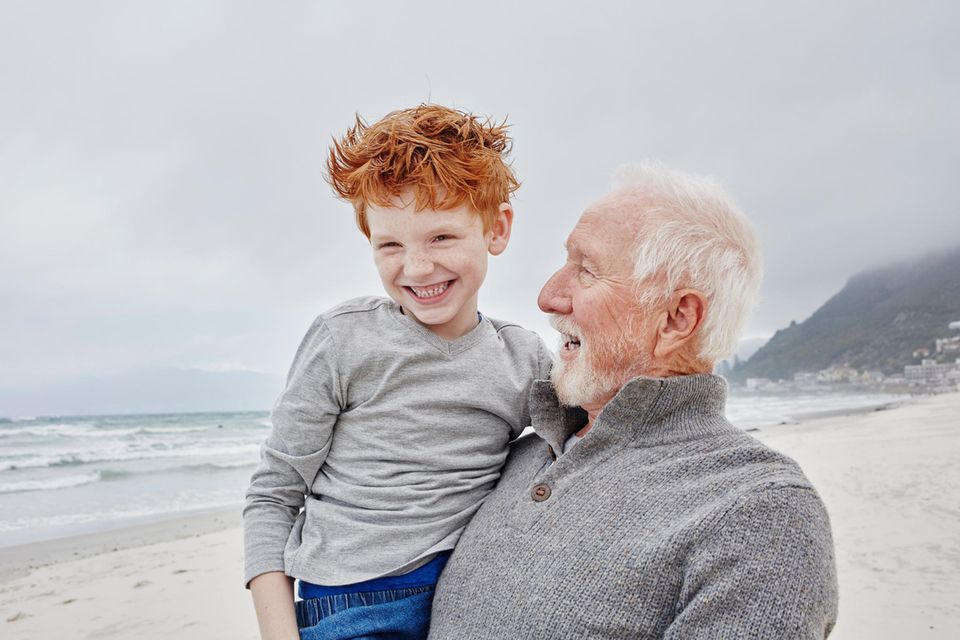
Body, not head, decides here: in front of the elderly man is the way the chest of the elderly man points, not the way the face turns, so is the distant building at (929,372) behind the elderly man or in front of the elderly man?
behind

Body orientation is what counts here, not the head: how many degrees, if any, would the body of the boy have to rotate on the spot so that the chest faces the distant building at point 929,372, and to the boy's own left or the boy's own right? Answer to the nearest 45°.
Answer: approximately 135° to the boy's own left

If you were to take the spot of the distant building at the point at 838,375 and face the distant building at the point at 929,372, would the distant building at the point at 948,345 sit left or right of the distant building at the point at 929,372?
left

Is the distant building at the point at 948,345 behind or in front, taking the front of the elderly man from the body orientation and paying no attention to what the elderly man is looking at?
behind

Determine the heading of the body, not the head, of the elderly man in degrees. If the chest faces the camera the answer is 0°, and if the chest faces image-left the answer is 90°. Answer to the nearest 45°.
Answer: approximately 45°

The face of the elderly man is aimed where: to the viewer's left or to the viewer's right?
to the viewer's left

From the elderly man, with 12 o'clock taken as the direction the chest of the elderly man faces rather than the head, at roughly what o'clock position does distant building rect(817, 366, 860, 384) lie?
The distant building is roughly at 5 o'clock from the elderly man.

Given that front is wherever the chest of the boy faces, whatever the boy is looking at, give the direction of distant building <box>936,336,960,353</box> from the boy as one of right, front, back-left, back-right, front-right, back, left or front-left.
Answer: back-left

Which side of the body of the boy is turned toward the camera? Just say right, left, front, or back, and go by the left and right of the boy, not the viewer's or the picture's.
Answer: front
